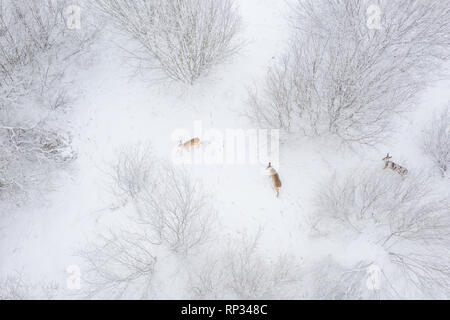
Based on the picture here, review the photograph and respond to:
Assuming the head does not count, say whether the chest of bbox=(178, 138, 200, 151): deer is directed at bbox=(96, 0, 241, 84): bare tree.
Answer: no

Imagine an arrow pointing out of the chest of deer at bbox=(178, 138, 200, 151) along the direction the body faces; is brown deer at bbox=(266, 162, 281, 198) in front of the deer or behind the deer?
behind

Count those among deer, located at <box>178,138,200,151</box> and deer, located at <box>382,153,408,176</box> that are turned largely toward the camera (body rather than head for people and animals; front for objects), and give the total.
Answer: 0

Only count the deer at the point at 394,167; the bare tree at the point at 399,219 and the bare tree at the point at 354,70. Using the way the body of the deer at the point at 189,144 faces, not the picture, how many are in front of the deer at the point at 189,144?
0

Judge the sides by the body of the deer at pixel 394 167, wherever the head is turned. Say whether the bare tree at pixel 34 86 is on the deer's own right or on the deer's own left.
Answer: on the deer's own left

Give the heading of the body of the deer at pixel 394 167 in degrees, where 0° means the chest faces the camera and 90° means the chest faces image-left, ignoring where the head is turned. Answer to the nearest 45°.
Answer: approximately 135°

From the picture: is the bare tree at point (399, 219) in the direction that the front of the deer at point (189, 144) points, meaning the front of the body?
no

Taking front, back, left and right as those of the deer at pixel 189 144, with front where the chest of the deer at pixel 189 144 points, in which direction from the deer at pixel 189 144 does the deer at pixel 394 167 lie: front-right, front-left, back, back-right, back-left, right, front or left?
back

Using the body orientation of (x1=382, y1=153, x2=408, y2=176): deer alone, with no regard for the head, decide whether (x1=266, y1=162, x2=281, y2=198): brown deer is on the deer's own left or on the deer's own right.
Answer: on the deer's own left

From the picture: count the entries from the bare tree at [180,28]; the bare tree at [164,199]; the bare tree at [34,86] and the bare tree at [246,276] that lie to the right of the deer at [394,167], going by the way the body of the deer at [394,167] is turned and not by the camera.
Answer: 0

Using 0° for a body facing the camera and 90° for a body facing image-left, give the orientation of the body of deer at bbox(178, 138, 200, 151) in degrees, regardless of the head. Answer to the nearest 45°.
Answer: approximately 90°
